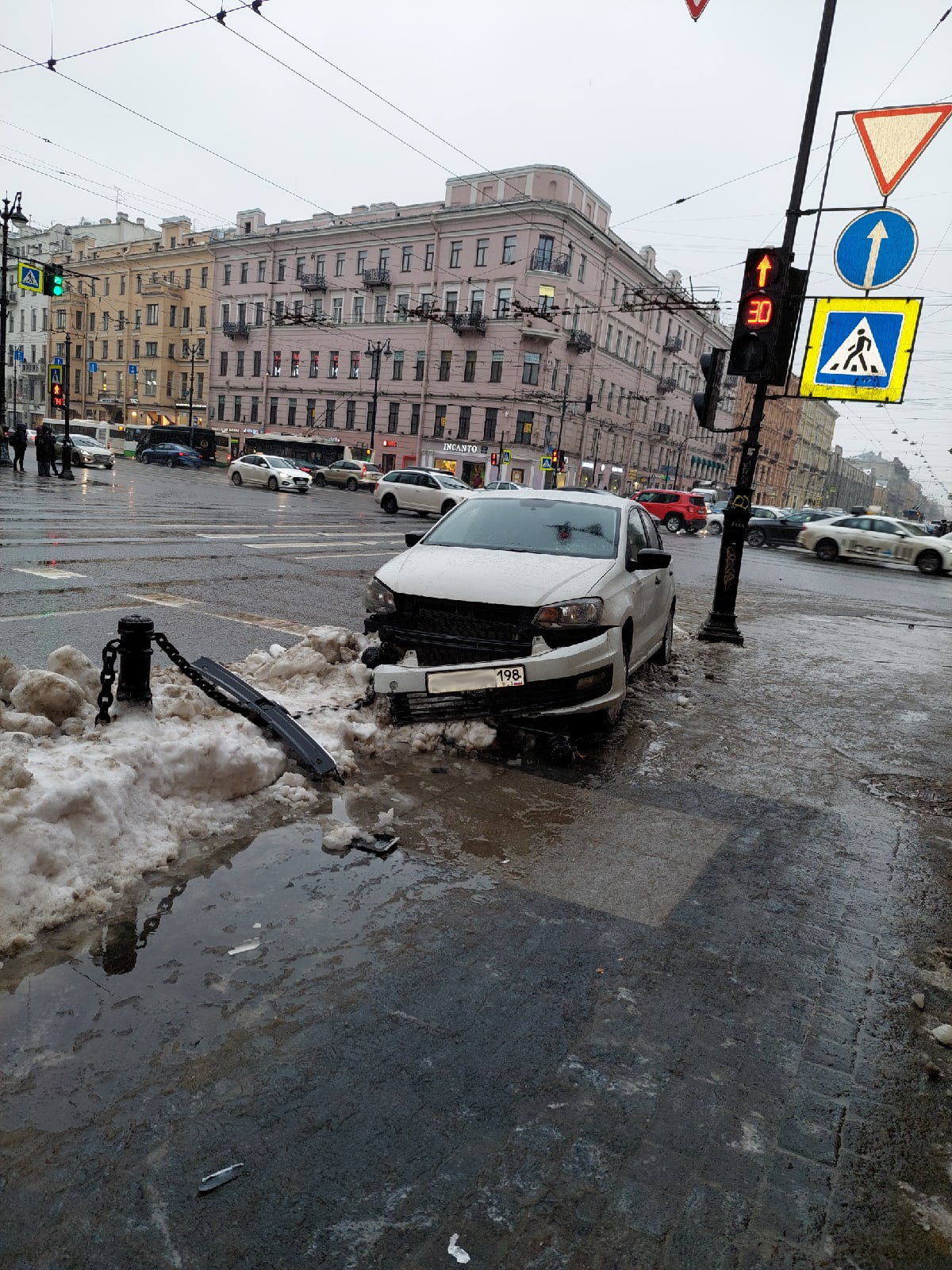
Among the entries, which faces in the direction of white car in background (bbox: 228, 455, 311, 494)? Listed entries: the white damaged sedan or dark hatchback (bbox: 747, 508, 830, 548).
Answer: the dark hatchback

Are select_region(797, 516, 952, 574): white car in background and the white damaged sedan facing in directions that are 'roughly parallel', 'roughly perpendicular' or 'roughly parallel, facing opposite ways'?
roughly perpendicular

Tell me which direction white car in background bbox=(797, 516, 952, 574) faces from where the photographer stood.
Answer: facing to the right of the viewer

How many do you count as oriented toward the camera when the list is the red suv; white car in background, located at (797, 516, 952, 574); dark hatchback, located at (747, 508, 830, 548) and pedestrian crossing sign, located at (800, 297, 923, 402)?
1

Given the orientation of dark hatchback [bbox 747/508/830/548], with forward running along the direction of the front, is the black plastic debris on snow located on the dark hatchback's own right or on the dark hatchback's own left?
on the dark hatchback's own left

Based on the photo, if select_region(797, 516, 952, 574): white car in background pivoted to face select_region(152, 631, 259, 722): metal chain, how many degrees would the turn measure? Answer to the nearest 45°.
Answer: approximately 90° to its right

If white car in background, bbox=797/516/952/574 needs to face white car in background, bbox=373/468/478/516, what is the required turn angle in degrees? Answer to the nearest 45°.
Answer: approximately 180°

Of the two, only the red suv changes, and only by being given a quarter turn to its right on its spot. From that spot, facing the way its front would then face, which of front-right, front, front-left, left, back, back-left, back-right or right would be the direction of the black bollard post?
back-right

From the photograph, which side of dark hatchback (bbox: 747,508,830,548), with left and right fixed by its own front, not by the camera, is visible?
left

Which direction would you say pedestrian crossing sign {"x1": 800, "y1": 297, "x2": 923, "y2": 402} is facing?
toward the camera

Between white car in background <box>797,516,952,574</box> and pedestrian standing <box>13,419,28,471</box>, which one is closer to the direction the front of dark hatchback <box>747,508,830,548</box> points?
the pedestrian standing

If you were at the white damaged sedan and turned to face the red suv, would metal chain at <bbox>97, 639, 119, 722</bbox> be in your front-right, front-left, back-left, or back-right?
back-left

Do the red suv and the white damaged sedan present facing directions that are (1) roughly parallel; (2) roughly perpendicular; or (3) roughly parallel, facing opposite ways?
roughly perpendicular

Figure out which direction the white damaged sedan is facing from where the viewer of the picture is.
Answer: facing the viewer and to the left of the viewer

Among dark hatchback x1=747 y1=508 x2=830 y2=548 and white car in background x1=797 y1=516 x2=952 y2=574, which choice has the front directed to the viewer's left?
the dark hatchback
